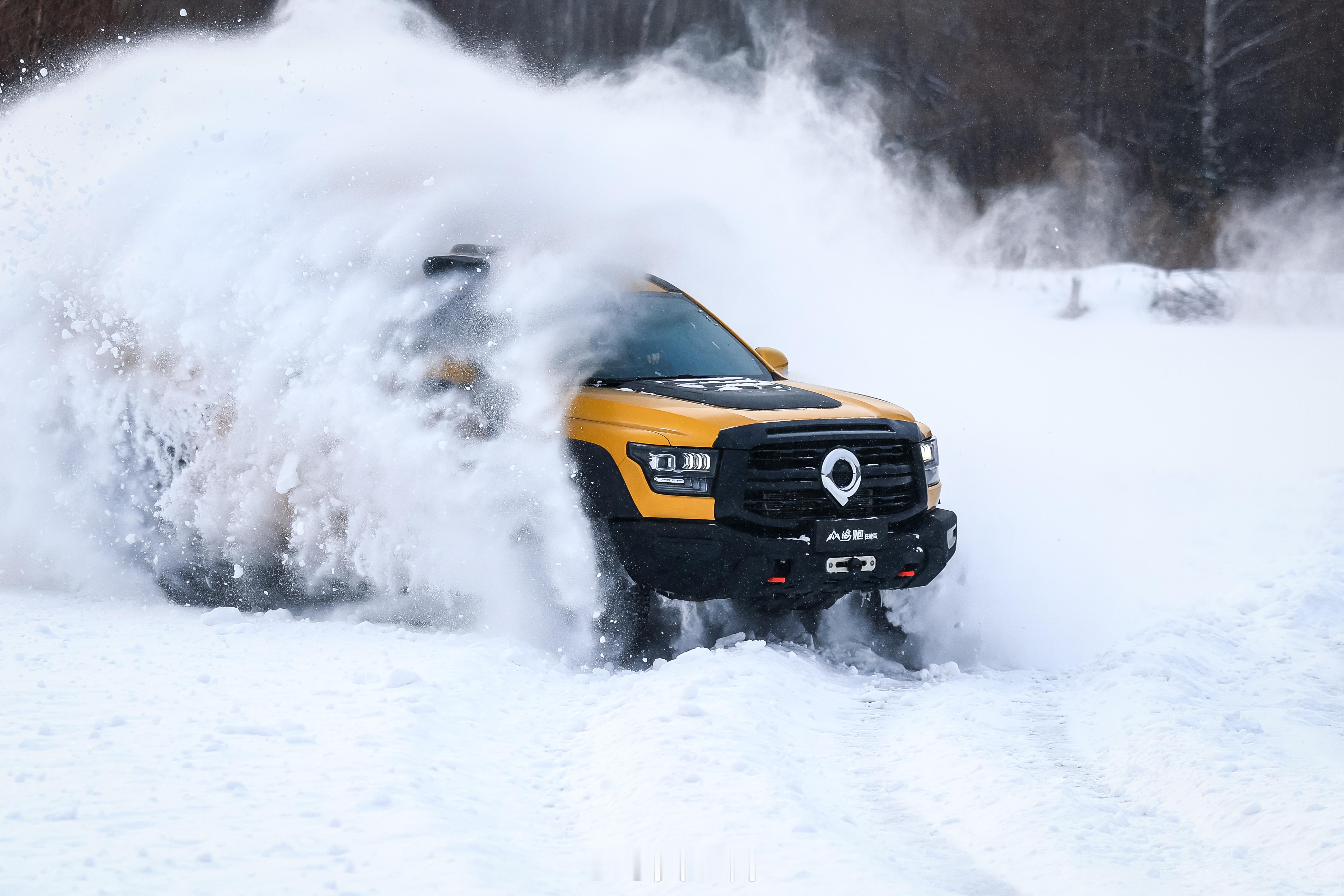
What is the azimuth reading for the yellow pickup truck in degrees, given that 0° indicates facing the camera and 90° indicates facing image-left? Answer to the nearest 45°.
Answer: approximately 315°

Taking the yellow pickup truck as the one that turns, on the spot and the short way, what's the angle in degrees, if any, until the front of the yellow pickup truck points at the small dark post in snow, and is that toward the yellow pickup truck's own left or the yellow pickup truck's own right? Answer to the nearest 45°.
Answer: approximately 135° to the yellow pickup truck's own left

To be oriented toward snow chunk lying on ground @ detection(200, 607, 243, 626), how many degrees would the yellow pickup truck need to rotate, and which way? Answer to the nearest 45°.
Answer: approximately 135° to its right

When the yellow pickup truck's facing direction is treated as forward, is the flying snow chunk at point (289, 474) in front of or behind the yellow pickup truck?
behind

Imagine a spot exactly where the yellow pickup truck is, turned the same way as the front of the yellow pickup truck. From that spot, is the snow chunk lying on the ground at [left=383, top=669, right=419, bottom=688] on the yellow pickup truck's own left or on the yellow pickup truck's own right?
on the yellow pickup truck's own right

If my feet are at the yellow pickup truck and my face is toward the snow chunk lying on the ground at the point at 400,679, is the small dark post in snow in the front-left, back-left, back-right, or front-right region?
back-right
